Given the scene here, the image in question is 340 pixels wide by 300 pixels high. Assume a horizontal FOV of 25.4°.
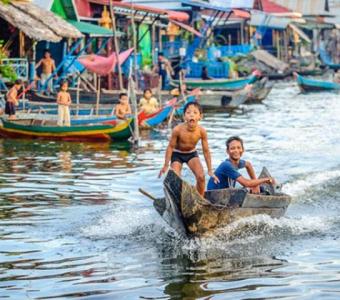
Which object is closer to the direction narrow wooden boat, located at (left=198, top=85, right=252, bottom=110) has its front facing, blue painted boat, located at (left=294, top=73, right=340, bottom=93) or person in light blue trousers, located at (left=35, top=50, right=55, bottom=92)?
the blue painted boat

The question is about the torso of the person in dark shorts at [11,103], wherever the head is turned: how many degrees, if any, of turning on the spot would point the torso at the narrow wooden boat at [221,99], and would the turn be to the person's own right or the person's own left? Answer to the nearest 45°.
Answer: approximately 45° to the person's own left

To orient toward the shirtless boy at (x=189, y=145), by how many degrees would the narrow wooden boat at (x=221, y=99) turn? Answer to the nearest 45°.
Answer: approximately 90° to its right

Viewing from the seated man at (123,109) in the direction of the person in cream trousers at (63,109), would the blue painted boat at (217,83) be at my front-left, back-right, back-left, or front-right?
back-right

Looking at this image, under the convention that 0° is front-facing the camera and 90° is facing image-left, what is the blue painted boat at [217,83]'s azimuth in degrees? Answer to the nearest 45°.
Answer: approximately 270°

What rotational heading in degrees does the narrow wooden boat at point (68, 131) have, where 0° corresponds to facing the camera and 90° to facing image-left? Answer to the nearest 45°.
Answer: approximately 270°

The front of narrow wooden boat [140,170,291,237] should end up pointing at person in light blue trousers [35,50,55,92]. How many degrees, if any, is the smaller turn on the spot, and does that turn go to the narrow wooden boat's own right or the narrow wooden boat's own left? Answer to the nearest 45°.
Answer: approximately 135° to the narrow wooden boat's own right

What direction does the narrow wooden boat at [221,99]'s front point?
to the viewer's right

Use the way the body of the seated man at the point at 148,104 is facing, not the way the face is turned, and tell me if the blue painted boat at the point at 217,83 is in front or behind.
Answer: behind
